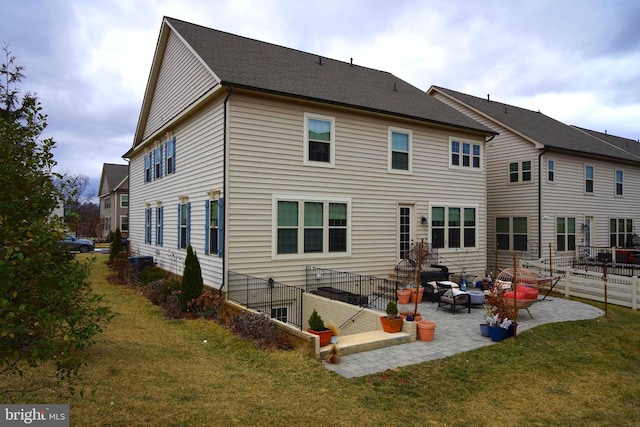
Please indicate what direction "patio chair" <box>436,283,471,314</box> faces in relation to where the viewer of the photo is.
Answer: facing away from the viewer and to the right of the viewer

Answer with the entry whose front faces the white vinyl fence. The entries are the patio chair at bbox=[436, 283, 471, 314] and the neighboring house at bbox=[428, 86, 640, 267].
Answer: the patio chair

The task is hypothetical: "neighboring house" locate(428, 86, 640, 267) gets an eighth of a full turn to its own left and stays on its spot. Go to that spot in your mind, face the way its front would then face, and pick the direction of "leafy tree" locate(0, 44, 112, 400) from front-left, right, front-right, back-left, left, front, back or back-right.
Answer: left

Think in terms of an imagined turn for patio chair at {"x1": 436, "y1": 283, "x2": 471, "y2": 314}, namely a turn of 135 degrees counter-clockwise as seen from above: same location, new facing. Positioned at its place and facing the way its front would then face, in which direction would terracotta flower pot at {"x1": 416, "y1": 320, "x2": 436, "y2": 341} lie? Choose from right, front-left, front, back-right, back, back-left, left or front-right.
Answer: left

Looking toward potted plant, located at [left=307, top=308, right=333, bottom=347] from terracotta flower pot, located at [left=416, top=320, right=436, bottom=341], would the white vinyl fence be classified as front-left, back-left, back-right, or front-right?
back-right

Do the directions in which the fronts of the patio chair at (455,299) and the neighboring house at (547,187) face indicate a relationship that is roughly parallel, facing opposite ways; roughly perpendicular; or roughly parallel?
roughly perpendicular

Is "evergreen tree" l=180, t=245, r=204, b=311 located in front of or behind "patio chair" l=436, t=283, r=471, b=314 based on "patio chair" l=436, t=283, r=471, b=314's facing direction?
behind

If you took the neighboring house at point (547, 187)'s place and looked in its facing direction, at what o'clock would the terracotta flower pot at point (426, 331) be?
The terracotta flower pot is roughly at 8 o'clock from the neighboring house.

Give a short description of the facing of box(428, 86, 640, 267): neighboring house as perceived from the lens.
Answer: facing away from the viewer and to the left of the viewer

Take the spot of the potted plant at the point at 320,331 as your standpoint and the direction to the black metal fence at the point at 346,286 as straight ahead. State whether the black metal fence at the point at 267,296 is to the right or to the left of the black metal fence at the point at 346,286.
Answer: left

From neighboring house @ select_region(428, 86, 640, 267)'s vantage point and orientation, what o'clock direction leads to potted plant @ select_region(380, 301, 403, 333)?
The potted plant is roughly at 8 o'clock from the neighboring house.

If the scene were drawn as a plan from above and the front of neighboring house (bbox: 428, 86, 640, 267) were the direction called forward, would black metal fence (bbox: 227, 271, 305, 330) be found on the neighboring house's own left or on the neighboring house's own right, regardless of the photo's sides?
on the neighboring house's own left

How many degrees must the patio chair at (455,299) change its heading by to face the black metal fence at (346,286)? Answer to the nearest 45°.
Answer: approximately 135° to its left
